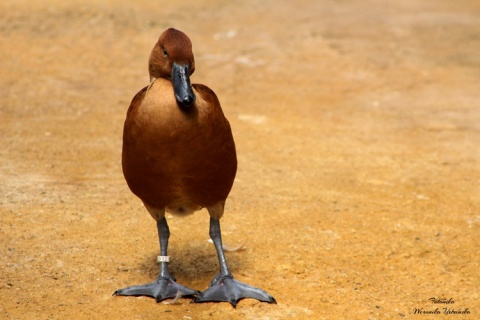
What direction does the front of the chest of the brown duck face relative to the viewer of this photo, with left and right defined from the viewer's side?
facing the viewer
